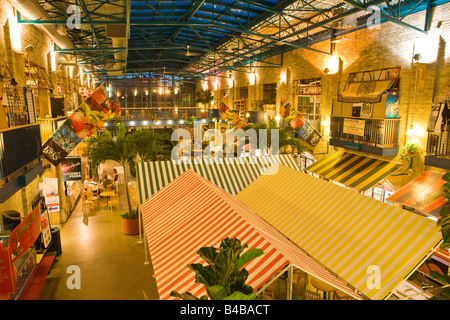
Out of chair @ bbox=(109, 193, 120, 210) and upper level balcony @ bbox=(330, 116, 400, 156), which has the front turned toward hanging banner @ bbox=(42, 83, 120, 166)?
the upper level balcony

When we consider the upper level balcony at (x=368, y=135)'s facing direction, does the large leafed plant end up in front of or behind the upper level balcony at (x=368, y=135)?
in front

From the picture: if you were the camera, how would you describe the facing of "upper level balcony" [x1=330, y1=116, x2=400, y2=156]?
facing the viewer and to the left of the viewer

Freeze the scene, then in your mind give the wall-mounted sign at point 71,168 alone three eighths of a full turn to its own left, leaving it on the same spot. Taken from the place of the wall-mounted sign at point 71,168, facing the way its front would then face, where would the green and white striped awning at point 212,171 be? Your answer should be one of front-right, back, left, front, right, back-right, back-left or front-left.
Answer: right

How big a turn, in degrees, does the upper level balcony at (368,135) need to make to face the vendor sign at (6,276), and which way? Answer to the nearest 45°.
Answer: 0° — it already faces it

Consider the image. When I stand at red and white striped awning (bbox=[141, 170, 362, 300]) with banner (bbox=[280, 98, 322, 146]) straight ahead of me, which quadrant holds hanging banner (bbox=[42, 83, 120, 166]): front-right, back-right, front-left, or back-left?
front-left

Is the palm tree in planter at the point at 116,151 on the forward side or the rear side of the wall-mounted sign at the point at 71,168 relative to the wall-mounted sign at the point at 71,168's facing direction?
on the forward side
